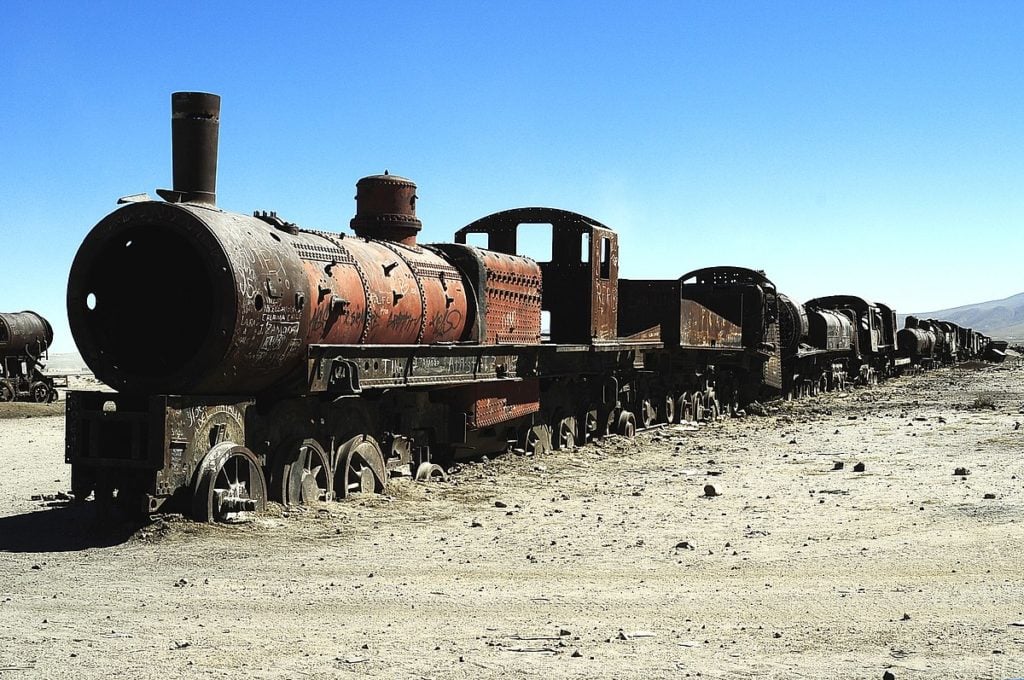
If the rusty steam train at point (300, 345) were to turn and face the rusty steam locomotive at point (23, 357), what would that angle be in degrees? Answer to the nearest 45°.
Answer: approximately 90° to its right

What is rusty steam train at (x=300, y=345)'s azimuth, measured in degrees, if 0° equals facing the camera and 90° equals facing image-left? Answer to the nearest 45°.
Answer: approximately 45°

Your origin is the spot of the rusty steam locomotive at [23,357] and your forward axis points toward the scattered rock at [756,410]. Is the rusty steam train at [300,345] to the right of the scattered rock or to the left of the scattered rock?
right

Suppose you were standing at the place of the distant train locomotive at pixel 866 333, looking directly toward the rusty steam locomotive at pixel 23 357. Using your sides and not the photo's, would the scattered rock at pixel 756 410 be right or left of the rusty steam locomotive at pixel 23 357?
left

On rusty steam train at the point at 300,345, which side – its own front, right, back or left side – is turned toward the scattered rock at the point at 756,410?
back
